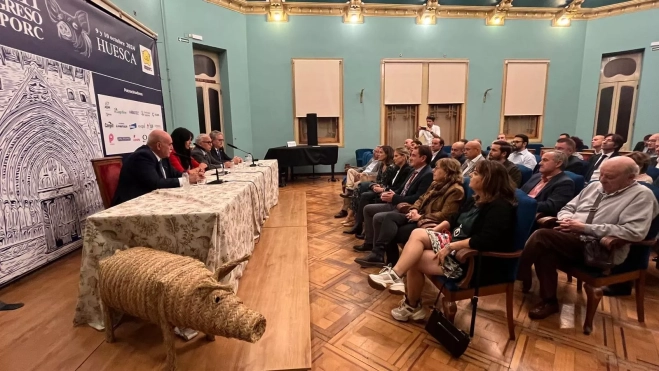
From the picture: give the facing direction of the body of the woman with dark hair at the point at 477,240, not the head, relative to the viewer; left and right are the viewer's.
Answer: facing to the left of the viewer

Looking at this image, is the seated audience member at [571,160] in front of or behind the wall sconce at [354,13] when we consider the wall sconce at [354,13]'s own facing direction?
in front

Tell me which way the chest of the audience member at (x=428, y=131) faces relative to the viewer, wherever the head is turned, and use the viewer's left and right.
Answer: facing the viewer and to the left of the viewer

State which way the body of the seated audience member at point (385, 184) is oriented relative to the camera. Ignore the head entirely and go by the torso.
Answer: to the viewer's left

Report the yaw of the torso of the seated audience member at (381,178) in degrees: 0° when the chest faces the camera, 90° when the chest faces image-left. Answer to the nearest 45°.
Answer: approximately 90°

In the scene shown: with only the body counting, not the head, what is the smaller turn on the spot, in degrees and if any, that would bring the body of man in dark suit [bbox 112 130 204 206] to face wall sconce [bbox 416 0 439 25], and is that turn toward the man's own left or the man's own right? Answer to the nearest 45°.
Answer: approximately 45° to the man's own left

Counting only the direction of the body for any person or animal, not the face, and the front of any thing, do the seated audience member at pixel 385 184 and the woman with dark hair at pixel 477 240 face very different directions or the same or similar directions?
same or similar directions

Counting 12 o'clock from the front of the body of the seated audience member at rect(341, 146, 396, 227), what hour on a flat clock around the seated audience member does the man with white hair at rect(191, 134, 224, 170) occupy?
The man with white hair is roughly at 12 o'clock from the seated audience member.

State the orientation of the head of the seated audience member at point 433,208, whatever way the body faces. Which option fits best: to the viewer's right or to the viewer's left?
to the viewer's left

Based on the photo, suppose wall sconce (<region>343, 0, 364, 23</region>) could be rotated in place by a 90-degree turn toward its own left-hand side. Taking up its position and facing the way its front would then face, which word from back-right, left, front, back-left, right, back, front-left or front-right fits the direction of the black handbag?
right

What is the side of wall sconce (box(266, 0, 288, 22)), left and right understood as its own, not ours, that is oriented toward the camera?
front

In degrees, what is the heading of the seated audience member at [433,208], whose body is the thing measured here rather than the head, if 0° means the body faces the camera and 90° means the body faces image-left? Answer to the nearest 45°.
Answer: approximately 90°

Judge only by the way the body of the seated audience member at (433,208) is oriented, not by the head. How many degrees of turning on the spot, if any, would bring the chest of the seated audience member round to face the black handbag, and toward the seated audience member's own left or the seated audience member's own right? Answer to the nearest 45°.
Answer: approximately 90° to the seated audience member's own left

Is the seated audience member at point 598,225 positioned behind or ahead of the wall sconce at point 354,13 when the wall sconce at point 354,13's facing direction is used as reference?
ahead

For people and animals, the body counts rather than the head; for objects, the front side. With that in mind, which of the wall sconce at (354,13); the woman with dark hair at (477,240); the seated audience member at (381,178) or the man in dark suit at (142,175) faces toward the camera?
the wall sconce

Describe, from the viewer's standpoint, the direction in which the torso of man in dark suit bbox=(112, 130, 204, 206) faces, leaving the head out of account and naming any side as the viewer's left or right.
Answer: facing to the right of the viewer

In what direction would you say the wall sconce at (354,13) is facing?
toward the camera

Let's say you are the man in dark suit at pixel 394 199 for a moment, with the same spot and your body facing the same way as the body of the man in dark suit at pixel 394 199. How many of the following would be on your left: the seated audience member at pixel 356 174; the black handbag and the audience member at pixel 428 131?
1
